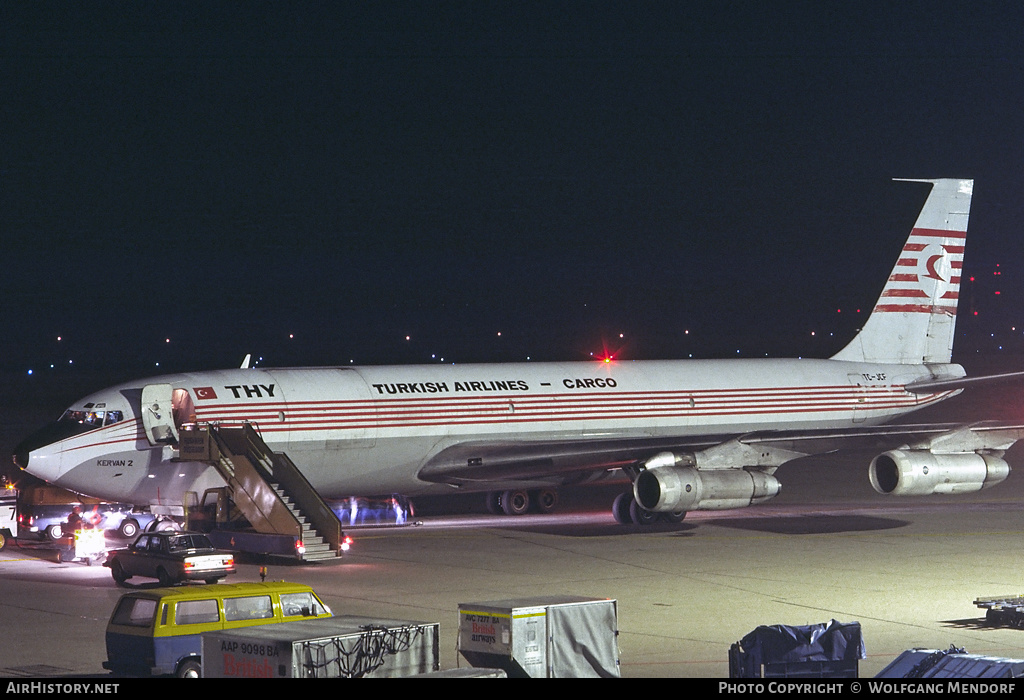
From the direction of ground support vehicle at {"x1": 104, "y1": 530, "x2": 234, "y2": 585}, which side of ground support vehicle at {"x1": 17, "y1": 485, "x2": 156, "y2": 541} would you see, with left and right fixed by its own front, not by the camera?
right

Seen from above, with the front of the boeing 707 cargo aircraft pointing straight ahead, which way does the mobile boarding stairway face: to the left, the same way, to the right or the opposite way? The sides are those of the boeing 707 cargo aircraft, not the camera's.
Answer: to the right

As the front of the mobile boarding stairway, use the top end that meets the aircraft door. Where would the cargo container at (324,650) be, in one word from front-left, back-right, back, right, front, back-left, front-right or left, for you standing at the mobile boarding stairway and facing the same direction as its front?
back-left

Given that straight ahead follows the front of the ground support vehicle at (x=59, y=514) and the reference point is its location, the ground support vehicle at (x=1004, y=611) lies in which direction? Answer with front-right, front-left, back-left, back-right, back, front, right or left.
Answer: front-right

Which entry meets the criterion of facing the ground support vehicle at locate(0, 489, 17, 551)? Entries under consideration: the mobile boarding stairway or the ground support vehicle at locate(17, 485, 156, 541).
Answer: the mobile boarding stairway

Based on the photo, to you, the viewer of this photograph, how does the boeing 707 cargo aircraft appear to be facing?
facing the viewer and to the left of the viewer

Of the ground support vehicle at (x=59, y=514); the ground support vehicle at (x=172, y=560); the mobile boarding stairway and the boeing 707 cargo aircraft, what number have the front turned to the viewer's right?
1

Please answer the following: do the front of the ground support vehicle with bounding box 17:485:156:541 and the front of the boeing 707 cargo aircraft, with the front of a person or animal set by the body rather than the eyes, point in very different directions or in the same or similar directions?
very different directions

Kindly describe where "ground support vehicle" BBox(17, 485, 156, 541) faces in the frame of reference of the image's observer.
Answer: facing to the right of the viewer

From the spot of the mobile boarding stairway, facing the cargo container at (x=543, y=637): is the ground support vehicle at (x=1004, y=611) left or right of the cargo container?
left

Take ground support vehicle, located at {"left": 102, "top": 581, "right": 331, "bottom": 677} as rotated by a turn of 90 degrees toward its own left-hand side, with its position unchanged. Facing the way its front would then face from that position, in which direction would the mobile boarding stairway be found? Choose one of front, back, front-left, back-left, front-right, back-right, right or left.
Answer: front-right

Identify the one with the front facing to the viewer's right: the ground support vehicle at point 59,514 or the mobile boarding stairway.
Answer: the ground support vehicle

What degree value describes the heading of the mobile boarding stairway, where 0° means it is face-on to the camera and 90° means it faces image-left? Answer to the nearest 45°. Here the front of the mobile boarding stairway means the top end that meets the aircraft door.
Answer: approximately 135°
